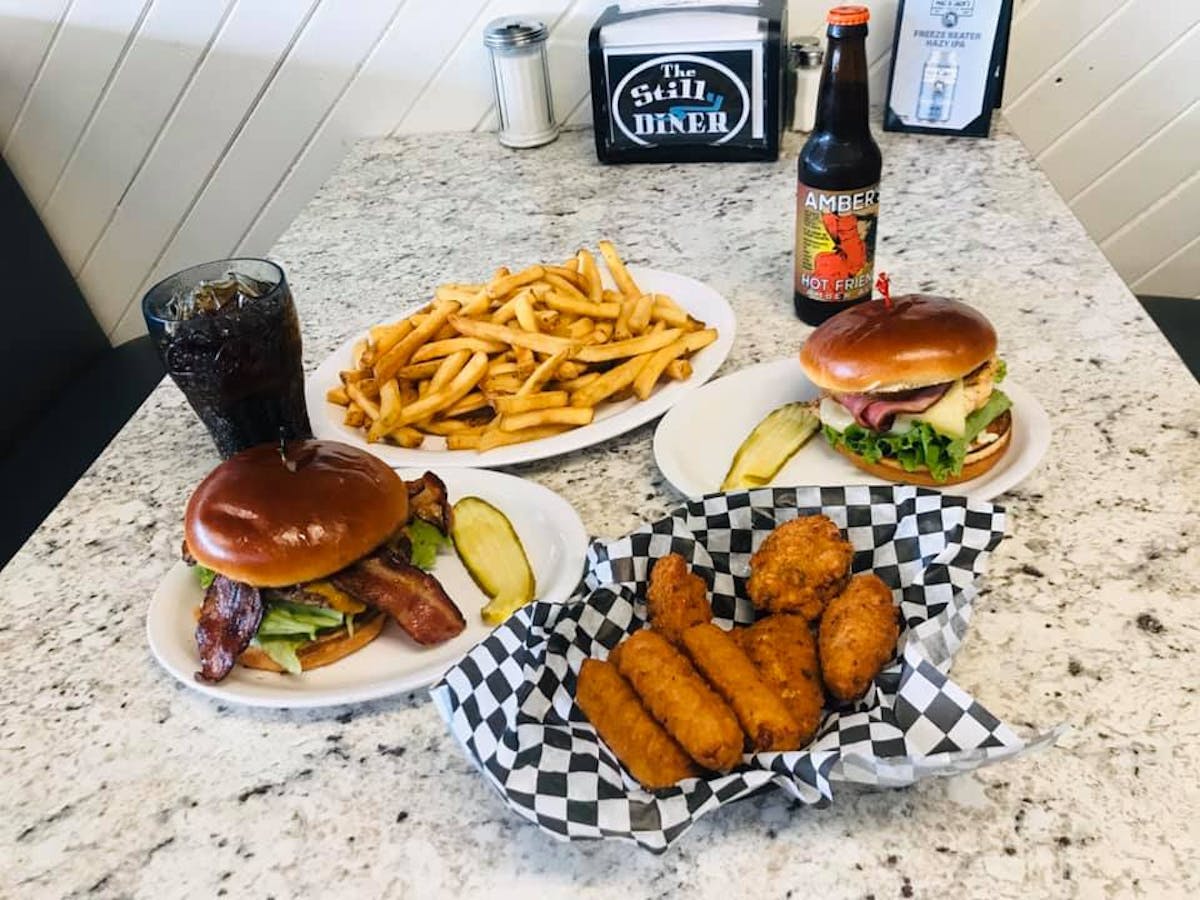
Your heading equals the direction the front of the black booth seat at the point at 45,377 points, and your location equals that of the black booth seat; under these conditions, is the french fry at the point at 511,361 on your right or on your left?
on your right

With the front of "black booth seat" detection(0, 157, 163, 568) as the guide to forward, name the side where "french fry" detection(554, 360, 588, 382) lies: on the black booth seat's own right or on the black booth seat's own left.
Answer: on the black booth seat's own right

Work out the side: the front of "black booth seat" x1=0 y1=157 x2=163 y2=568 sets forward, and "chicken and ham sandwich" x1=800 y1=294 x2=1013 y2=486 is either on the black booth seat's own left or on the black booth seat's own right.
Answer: on the black booth seat's own right

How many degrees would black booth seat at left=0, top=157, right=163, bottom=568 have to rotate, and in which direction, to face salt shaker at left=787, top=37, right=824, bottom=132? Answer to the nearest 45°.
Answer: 0° — it already faces it

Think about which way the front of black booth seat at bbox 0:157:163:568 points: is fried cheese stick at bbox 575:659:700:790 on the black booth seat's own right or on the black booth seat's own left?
on the black booth seat's own right

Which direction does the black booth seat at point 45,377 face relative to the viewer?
to the viewer's right

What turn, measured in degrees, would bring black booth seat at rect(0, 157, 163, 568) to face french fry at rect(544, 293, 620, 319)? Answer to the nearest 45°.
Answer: approximately 45° to its right

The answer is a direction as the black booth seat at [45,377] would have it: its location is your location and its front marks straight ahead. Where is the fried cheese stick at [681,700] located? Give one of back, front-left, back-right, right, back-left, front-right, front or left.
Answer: right
